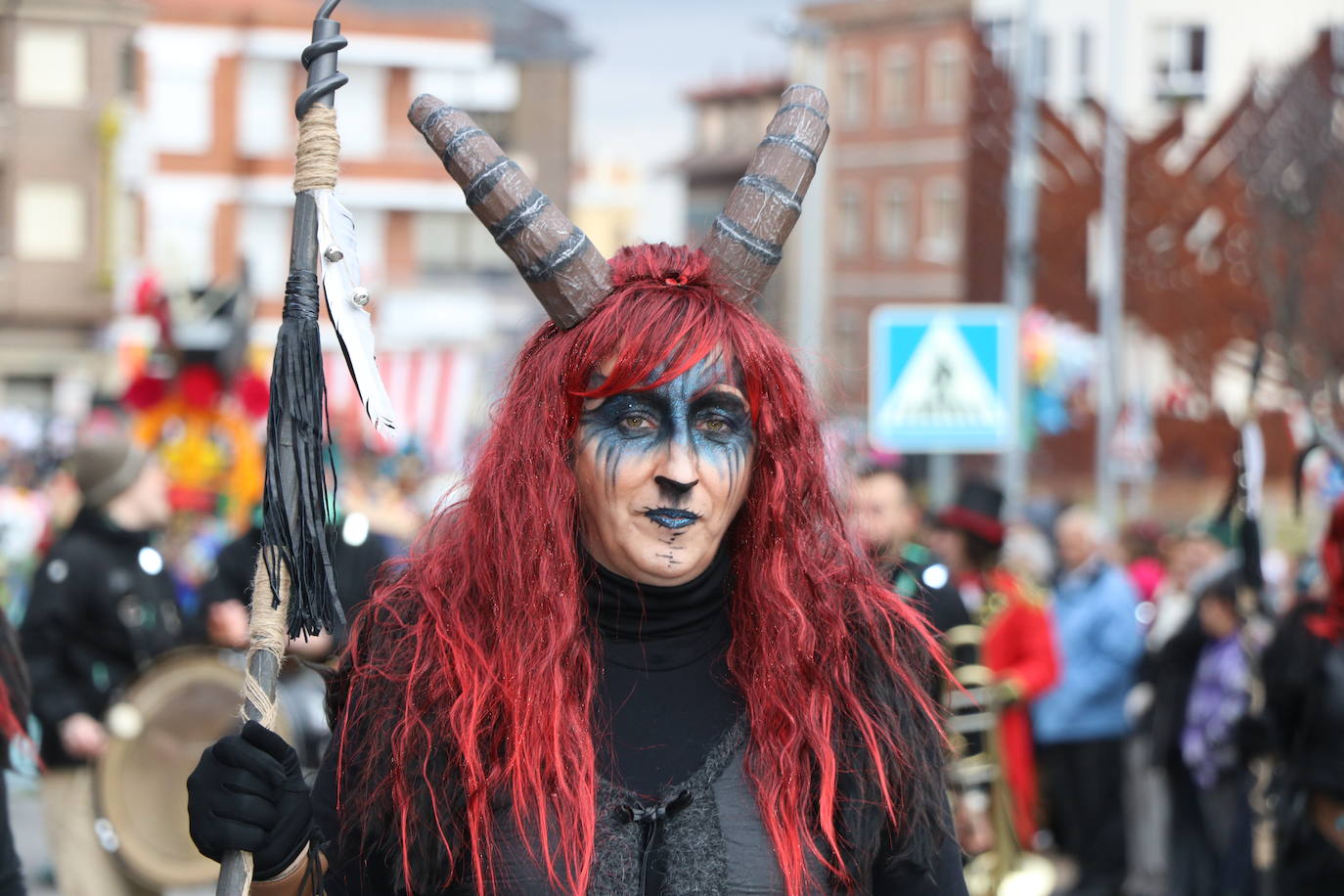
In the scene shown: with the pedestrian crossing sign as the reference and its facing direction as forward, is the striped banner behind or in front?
behind

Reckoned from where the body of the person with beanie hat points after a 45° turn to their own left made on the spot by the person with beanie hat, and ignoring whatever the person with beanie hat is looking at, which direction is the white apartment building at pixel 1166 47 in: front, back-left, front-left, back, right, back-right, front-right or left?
front

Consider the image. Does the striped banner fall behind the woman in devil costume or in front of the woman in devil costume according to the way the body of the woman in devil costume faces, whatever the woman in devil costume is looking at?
behind

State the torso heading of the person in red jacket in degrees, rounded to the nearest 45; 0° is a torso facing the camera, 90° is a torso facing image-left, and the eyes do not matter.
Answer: approximately 90°

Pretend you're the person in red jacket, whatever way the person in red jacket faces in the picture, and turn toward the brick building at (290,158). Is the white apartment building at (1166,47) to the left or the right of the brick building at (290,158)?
right

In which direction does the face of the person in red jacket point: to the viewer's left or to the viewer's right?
to the viewer's left

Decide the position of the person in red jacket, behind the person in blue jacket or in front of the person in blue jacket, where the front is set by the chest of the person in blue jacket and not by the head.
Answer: in front

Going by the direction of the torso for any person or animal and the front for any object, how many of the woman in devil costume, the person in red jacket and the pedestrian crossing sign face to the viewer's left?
1

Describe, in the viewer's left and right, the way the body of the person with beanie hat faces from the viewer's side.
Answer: facing to the right of the viewer
